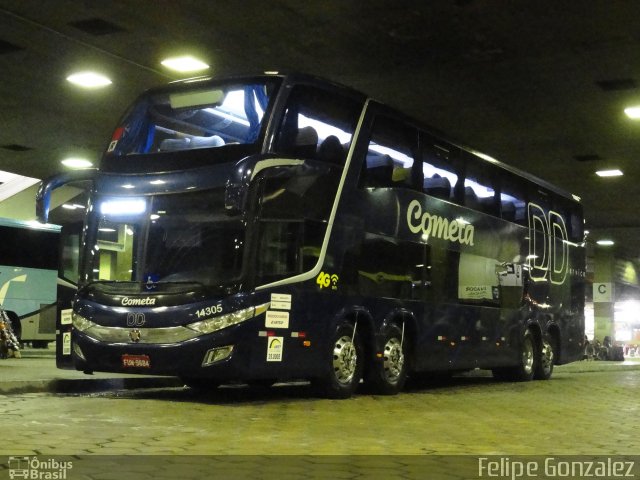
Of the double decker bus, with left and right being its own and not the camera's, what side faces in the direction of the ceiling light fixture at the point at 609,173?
back

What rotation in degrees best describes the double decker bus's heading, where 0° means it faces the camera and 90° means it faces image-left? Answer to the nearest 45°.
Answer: approximately 45°

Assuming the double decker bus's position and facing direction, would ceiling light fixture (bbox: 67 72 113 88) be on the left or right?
on its right

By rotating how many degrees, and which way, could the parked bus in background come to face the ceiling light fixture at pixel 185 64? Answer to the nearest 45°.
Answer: approximately 45° to its left
